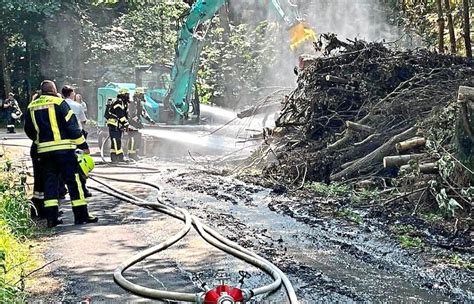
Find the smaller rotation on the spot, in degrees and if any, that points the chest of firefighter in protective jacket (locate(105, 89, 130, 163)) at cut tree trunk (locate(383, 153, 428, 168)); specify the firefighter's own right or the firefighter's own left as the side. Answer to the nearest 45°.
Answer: approximately 45° to the firefighter's own right

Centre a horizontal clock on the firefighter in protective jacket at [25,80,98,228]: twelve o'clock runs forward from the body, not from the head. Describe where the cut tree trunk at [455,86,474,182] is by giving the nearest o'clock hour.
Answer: The cut tree trunk is roughly at 2 o'clock from the firefighter in protective jacket.

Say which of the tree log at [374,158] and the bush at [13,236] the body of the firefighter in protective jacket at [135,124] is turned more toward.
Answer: the tree log

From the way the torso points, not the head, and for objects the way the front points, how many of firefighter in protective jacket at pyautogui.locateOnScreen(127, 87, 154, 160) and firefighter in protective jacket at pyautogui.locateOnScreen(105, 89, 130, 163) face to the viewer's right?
2

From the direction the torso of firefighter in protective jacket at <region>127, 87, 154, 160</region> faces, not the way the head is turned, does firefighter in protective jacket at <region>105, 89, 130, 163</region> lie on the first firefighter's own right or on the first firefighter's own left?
on the first firefighter's own right

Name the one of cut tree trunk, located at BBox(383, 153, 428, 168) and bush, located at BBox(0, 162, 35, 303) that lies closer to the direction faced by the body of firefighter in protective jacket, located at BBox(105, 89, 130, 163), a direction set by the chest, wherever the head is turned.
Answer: the cut tree trunk

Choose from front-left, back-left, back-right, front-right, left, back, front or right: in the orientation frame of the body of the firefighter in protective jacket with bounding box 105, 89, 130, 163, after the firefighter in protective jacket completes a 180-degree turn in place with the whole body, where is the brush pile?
back-left

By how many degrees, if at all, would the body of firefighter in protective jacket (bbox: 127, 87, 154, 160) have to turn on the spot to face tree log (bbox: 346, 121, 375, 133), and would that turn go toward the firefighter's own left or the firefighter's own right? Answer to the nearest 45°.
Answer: approximately 45° to the firefighter's own right

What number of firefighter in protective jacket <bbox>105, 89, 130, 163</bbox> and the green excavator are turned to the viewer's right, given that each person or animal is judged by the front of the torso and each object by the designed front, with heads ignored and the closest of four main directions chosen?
2

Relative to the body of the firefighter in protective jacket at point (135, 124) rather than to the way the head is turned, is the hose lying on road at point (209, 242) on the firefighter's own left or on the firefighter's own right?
on the firefighter's own right

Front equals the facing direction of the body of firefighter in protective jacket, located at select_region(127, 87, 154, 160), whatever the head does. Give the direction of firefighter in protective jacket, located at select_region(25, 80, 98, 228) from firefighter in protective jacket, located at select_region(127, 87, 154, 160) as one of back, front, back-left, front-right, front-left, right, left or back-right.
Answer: right

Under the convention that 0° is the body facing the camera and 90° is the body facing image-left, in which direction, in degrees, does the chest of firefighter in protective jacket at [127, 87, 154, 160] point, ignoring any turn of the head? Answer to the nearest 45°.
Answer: approximately 270°

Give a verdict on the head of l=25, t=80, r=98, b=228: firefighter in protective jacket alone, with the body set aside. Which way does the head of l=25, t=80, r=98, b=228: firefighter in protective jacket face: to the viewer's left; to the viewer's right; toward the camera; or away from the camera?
away from the camera

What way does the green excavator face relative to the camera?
to the viewer's right

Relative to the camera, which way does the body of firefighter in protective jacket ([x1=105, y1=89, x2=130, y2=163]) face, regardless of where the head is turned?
to the viewer's right
